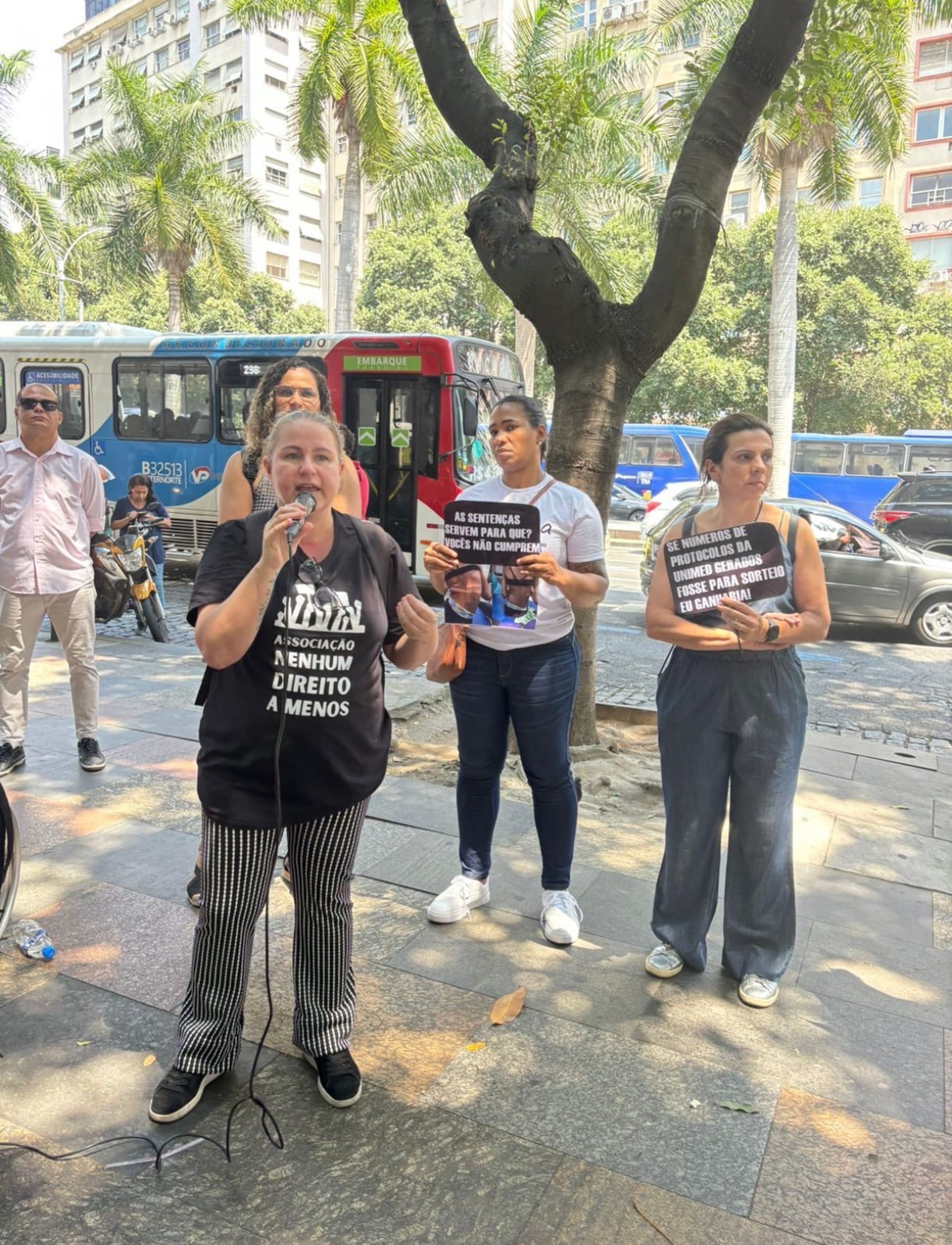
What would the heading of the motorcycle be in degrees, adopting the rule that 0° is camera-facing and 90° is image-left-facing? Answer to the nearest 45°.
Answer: approximately 315°

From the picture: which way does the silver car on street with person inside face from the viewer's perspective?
to the viewer's right

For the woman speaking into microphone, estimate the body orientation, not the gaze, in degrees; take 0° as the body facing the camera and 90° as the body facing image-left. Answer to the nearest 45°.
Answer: approximately 0°

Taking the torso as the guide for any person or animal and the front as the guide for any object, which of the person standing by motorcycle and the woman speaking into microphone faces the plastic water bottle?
the person standing by motorcycle

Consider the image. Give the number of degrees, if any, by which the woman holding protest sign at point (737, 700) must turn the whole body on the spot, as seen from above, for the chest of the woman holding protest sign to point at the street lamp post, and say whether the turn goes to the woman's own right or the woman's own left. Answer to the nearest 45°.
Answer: approximately 135° to the woman's own right

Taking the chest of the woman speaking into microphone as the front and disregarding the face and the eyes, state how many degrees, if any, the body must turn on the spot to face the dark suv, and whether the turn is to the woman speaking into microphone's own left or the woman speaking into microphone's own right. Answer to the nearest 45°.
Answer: approximately 135° to the woman speaking into microphone's own left

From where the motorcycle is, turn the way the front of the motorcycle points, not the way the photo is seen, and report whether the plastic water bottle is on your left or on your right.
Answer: on your right

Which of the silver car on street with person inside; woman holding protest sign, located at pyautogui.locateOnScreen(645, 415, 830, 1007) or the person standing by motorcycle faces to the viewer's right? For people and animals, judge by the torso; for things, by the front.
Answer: the silver car on street with person inside

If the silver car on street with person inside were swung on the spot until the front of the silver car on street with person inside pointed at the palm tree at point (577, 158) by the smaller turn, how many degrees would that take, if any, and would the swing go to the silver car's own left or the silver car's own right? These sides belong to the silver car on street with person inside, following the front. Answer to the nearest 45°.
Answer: approximately 135° to the silver car's own left
